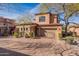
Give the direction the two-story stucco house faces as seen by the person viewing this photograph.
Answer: facing the viewer and to the left of the viewer

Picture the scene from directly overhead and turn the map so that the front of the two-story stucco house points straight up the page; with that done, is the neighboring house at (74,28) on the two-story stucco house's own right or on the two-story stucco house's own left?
on the two-story stucco house's own left

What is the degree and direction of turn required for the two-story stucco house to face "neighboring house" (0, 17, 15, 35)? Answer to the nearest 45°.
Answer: approximately 45° to its right
